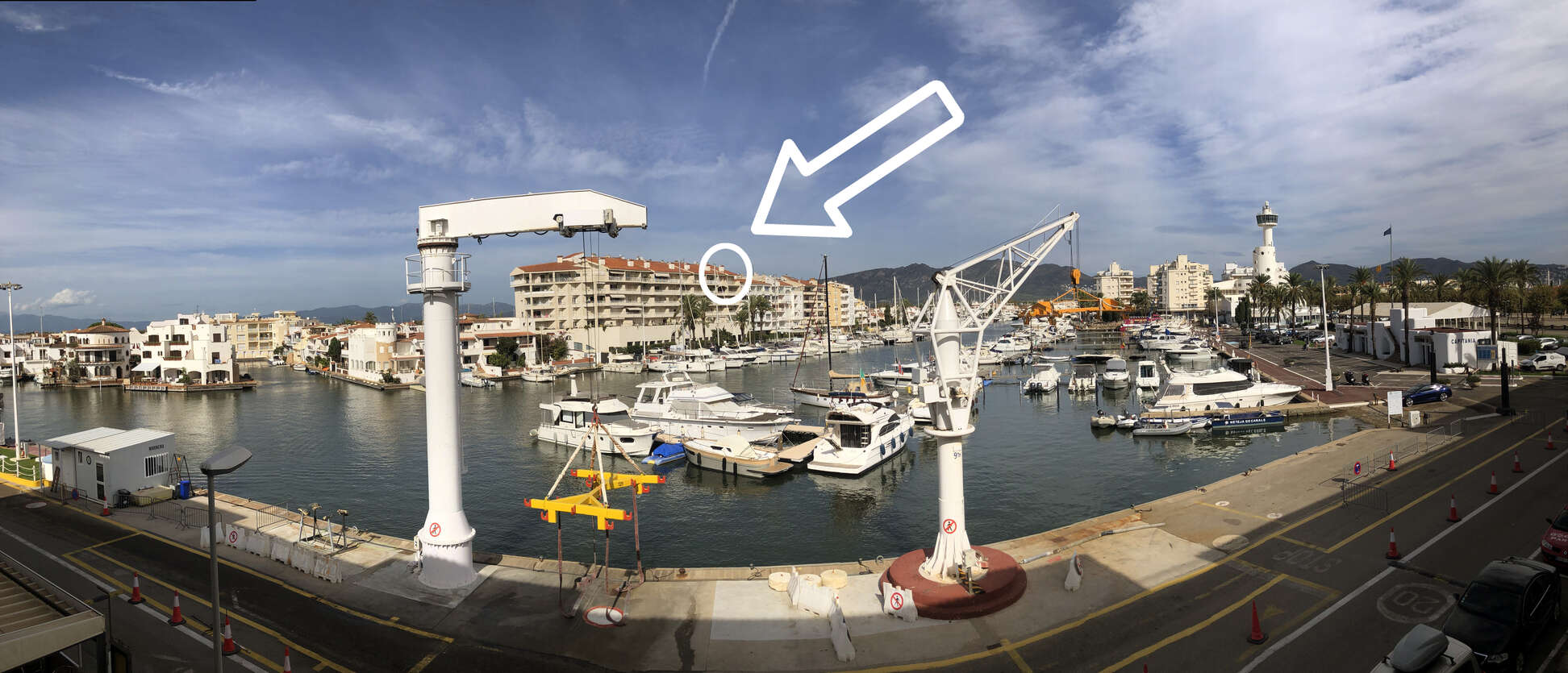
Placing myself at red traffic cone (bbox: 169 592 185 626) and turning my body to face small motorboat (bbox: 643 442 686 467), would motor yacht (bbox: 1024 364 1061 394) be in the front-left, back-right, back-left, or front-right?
front-right

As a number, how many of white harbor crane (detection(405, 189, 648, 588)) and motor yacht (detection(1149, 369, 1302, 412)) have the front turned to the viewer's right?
2

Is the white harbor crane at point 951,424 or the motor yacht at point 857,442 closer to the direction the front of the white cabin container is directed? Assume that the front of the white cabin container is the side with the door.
the white harbor crane

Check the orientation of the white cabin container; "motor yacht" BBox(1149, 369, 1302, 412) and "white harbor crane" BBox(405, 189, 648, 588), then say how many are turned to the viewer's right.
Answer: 2

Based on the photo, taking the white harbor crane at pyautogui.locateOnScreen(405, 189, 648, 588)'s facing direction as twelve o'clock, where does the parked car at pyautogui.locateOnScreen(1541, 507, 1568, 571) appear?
The parked car is roughly at 1 o'clock from the white harbor crane.

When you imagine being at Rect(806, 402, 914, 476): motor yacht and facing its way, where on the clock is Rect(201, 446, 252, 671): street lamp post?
The street lamp post is roughly at 5 o'clock from the motor yacht.

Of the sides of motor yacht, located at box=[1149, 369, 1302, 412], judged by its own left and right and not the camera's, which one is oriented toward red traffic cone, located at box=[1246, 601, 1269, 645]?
right

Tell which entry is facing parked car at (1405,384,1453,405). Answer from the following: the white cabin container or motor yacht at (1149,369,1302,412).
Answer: the motor yacht

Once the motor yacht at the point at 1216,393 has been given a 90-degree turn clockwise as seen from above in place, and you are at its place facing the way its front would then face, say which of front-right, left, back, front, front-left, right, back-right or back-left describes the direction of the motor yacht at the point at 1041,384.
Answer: back-right

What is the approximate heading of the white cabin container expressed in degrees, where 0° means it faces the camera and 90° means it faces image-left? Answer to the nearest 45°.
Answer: approximately 45°

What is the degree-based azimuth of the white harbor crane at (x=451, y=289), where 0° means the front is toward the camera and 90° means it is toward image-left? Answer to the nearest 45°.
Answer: approximately 270°

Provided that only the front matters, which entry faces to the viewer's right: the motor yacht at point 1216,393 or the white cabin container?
the motor yacht
